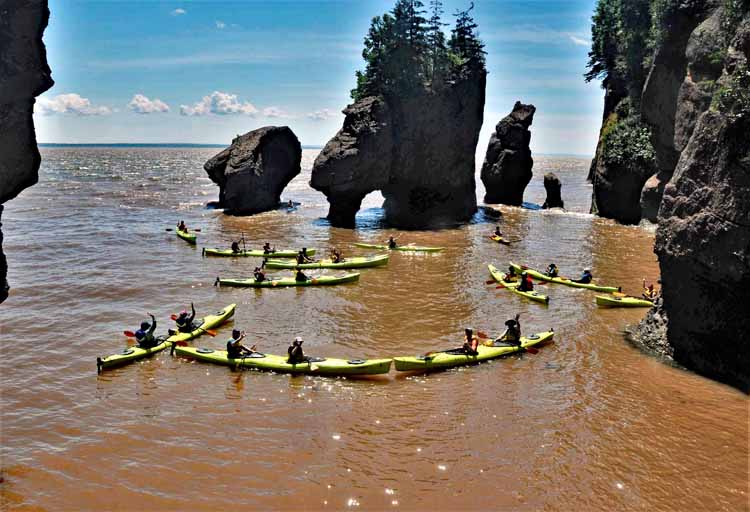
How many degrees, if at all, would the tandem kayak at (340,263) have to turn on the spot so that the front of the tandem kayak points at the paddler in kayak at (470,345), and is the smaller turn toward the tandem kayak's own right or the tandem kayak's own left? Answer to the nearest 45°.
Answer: approximately 90° to the tandem kayak's own right

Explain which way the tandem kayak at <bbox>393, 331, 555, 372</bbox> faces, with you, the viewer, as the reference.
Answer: facing the viewer and to the left of the viewer

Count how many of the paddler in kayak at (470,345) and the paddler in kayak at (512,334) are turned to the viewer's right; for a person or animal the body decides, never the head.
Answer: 0

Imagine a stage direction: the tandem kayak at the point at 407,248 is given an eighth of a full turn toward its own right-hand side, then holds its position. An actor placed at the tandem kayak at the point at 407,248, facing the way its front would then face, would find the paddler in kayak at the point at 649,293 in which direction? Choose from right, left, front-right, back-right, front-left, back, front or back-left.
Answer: front

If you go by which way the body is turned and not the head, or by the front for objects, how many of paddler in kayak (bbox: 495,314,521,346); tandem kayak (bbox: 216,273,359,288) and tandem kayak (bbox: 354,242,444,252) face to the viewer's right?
2

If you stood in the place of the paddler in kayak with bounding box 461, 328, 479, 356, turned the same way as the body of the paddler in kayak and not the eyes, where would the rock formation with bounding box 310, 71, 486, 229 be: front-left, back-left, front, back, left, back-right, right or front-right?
back-right

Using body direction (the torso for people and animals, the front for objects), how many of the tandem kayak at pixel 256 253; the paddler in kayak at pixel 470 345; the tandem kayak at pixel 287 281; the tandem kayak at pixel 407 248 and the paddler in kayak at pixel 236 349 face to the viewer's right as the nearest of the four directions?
4

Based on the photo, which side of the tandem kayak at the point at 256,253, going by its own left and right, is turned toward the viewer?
right

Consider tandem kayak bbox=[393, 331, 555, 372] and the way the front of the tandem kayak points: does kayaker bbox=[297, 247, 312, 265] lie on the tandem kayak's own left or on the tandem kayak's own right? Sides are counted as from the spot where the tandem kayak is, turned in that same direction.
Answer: on the tandem kayak's own right

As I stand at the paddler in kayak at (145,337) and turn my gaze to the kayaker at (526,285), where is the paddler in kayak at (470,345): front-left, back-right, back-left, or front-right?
front-right

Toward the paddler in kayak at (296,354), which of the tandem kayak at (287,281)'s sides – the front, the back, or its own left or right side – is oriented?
right

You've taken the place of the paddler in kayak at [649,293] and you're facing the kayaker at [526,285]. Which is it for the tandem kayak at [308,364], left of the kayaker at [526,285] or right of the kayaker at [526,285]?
left

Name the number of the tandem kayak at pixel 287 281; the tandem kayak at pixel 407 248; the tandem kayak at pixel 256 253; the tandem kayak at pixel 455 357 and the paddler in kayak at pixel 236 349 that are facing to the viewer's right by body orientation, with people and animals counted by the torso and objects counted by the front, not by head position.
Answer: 4

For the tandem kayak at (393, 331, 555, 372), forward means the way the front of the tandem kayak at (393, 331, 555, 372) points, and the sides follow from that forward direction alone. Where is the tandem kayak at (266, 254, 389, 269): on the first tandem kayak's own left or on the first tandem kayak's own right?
on the first tandem kayak's own right

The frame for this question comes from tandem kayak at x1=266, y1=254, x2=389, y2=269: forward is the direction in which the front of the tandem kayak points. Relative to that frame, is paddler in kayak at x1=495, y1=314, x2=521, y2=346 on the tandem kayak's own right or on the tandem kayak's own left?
on the tandem kayak's own right

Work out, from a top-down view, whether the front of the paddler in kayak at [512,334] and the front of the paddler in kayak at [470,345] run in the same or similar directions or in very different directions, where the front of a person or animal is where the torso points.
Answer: same or similar directions
